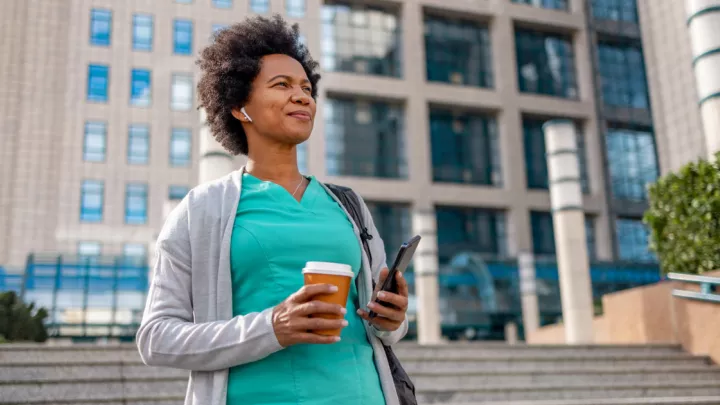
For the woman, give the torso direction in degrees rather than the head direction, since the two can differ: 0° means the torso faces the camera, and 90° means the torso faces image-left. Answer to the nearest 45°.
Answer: approximately 315°

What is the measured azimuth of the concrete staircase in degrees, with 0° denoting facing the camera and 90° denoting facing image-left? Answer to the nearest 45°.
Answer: approximately 0°

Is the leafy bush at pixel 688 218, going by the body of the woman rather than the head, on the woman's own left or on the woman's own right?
on the woman's own left

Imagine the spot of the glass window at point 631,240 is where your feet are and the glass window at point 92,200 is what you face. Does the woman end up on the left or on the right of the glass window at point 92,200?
left

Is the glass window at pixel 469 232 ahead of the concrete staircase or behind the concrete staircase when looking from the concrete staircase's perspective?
behind

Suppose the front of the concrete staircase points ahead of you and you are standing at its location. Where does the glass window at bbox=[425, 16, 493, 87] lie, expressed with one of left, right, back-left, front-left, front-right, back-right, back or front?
back

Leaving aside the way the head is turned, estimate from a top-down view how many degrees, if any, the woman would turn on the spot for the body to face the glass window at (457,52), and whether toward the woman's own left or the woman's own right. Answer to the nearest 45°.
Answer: approximately 135° to the woman's own left

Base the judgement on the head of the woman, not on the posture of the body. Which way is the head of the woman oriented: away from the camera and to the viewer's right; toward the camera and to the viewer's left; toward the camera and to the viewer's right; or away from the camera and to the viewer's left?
toward the camera and to the viewer's right

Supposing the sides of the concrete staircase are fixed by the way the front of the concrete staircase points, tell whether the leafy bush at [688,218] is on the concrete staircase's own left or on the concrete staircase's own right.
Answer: on the concrete staircase's own left
